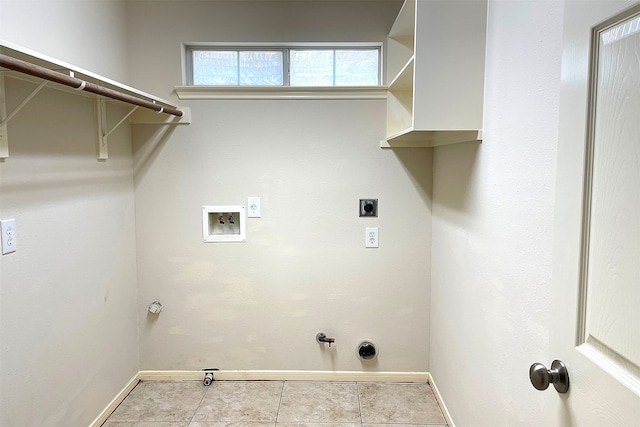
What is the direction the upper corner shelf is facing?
to the viewer's left

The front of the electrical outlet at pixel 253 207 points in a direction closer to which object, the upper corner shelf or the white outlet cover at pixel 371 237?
the upper corner shelf

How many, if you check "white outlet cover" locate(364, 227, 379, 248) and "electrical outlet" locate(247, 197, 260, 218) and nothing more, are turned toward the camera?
2

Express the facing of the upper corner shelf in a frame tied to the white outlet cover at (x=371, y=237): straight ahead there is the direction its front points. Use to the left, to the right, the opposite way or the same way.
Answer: to the right

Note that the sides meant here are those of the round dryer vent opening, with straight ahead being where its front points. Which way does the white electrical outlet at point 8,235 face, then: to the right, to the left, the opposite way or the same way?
to the left

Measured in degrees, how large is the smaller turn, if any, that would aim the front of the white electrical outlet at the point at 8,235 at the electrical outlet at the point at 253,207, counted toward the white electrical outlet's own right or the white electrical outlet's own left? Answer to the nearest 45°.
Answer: approximately 45° to the white electrical outlet's own left

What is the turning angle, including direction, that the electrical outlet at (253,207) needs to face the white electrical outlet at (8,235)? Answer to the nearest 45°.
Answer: approximately 45° to its right

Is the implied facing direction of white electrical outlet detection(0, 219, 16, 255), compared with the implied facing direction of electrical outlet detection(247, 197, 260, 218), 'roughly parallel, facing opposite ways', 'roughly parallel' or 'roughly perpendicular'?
roughly perpendicular

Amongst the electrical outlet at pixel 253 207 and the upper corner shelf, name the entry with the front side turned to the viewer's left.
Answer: the upper corner shelf
